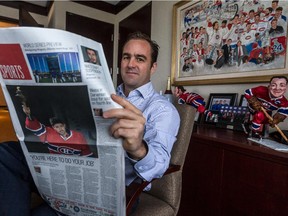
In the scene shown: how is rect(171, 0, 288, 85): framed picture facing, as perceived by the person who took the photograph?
facing the viewer and to the left of the viewer

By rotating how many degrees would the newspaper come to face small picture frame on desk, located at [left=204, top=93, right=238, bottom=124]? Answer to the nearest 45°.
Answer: approximately 135° to its left

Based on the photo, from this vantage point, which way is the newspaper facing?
toward the camera

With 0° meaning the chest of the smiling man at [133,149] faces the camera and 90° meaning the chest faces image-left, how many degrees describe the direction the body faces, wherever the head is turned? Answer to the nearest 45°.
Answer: approximately 45°

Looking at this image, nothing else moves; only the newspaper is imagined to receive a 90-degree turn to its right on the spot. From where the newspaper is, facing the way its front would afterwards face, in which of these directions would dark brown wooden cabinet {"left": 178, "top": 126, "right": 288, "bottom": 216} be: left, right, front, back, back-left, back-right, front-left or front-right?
back

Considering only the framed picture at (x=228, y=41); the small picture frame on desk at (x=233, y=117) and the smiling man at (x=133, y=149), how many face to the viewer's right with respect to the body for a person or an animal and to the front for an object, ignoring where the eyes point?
0
